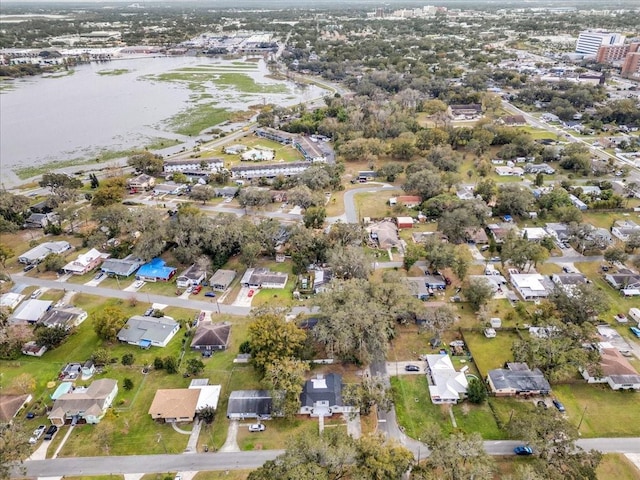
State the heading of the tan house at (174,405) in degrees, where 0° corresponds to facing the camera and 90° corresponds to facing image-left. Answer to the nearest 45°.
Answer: approximately 0°

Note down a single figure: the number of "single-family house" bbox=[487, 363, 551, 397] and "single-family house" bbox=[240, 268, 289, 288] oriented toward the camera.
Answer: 2

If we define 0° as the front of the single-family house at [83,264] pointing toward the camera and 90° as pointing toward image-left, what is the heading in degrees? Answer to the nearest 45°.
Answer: approximately 45°

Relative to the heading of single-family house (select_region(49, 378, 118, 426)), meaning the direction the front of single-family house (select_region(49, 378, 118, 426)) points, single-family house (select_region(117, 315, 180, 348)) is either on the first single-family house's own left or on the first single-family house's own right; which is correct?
on the first single-family house's own left

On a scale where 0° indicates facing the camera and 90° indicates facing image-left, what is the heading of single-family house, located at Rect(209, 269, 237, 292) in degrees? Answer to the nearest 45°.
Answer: approximately 0°

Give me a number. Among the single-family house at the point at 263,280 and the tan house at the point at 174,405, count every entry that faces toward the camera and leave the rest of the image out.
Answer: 2

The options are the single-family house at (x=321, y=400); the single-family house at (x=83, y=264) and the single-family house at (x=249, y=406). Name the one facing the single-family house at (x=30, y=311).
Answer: the single-family house at (x=83, y=264)

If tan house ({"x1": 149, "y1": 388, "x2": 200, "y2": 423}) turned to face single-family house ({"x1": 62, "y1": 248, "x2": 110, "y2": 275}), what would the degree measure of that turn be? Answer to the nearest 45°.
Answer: approximately 180°
